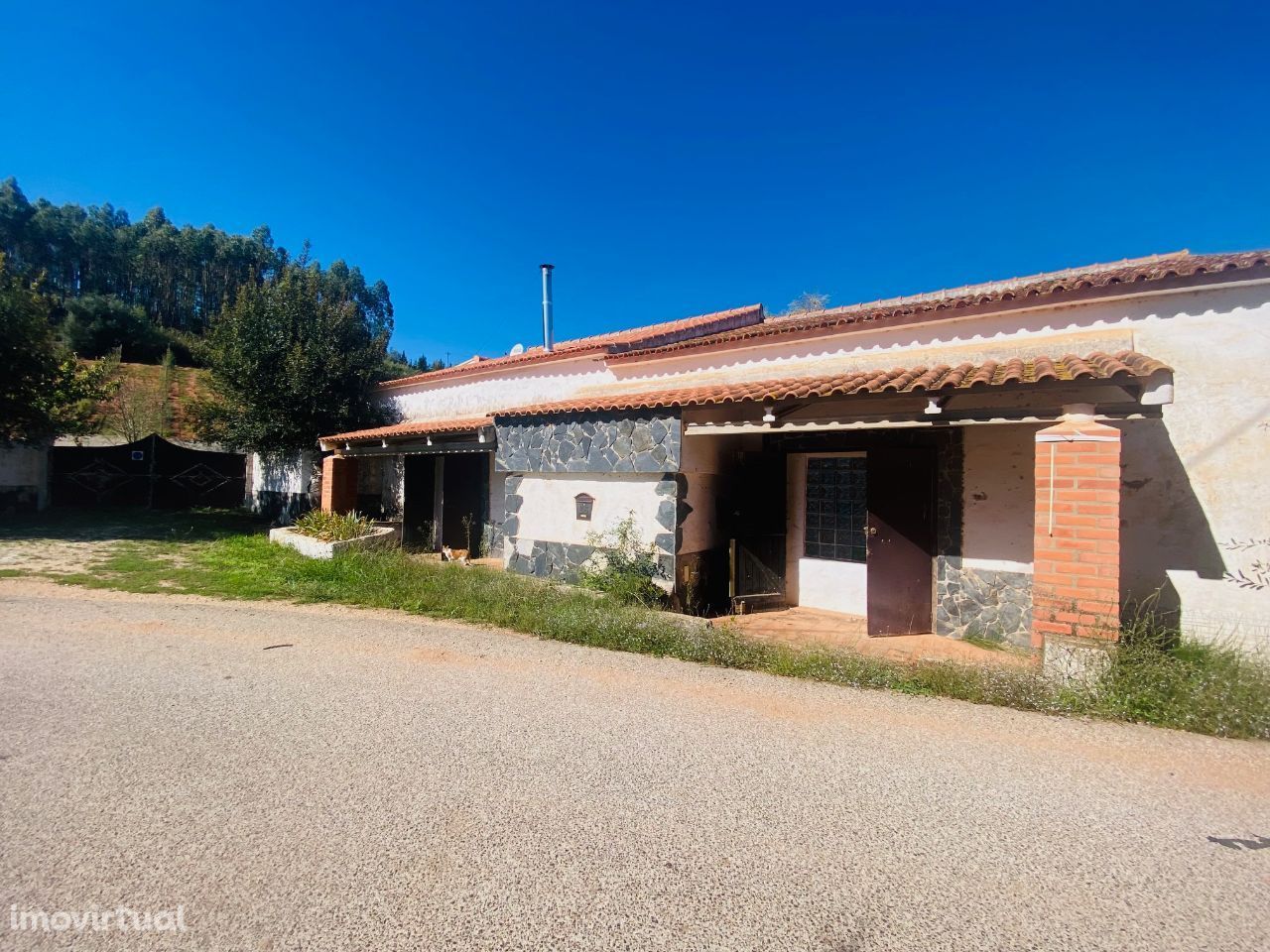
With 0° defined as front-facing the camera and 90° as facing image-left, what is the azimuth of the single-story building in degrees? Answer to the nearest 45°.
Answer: approximately 45°

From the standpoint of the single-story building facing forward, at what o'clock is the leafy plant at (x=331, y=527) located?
The leafy plant is roughly at 2 o'clock from the single-story building.

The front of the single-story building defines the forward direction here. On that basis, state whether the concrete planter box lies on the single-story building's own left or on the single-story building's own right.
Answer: on the single-story building's own right

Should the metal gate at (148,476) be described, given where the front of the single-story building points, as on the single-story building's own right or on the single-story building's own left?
on the single-story building's own right
